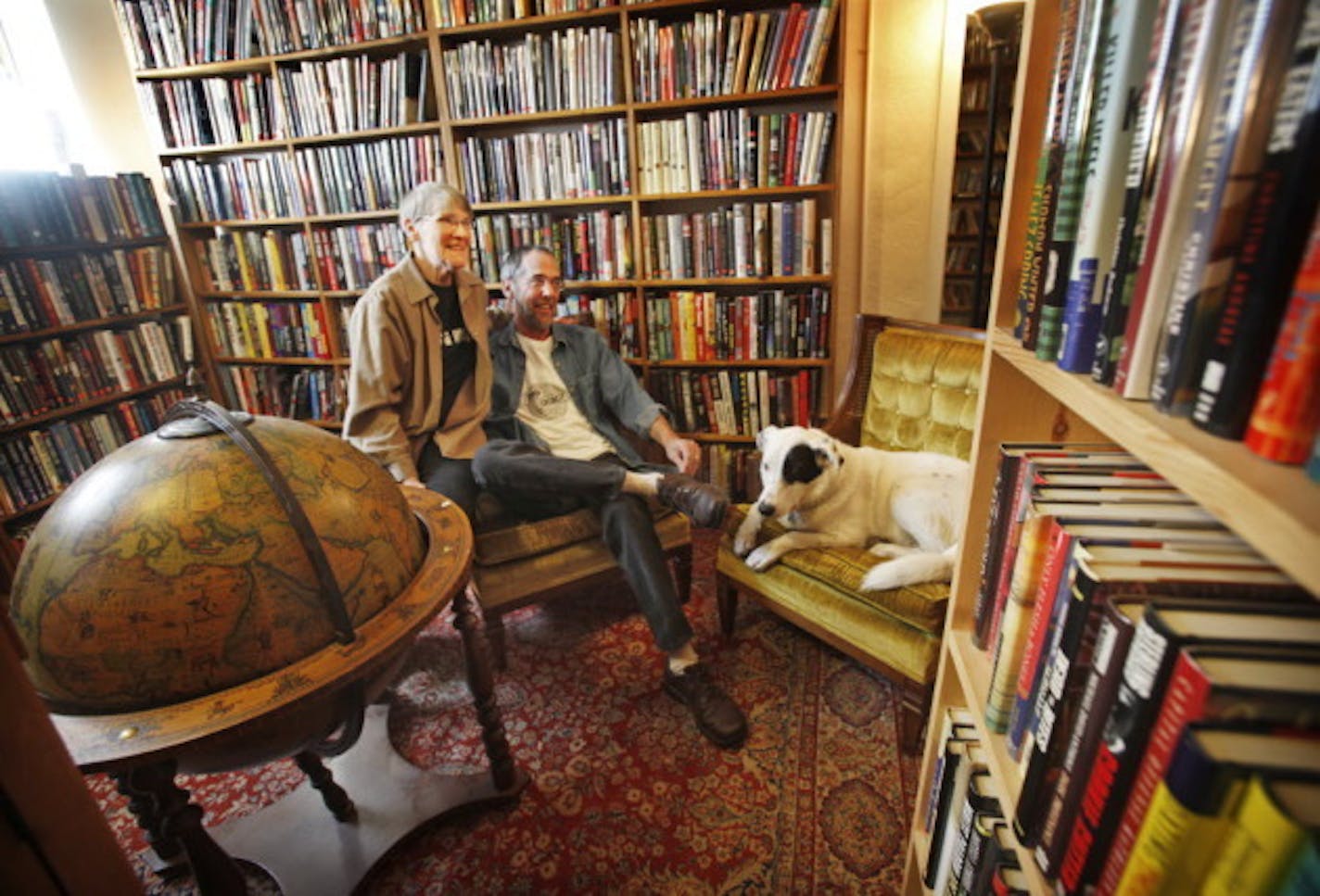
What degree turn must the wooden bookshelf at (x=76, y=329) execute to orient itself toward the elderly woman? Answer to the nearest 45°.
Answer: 0° — it already faces them

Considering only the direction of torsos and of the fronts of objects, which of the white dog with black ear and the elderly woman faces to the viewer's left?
the white dog with black ear

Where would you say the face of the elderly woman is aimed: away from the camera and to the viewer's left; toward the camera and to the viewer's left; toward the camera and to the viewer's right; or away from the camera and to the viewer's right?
toward the camera and to the viewer's right

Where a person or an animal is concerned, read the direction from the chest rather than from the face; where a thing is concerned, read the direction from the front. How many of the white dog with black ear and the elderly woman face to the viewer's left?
1

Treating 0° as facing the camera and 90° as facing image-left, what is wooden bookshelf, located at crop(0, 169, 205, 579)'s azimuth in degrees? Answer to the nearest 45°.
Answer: approximately 315°

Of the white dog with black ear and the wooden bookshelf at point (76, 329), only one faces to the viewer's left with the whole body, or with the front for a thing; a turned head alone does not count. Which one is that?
the white dog with black ear

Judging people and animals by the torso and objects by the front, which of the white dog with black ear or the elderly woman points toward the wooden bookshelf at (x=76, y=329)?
the white dog with black ear

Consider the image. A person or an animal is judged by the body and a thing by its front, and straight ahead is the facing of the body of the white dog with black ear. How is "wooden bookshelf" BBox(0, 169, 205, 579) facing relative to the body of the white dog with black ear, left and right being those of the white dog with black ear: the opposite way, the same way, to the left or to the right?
the opposite way

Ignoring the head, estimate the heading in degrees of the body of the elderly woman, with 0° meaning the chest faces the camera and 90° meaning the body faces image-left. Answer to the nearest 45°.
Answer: approximately 315°

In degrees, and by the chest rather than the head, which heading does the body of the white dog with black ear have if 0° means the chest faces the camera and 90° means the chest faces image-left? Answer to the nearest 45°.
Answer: approximately 90°
